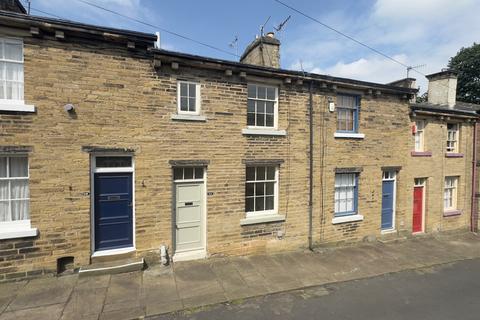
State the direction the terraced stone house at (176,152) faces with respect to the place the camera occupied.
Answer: facing the viewer and to the right of the viewer

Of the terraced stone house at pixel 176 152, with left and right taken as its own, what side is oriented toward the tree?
left
